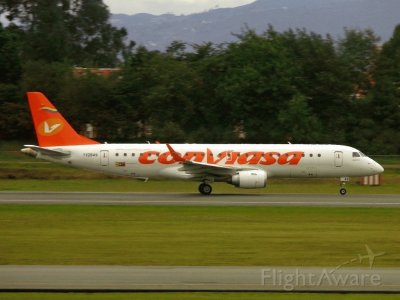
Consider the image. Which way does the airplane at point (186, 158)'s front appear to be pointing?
to the viewer's right
